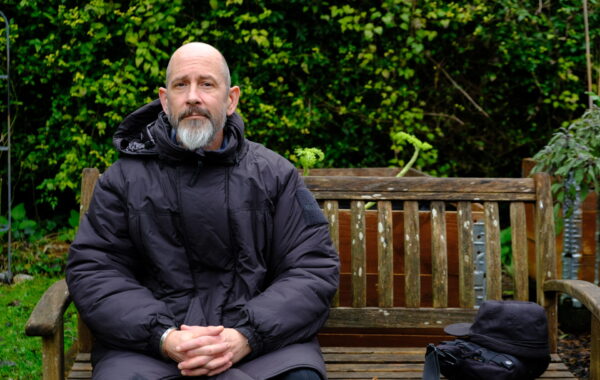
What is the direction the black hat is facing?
to the viewer's left

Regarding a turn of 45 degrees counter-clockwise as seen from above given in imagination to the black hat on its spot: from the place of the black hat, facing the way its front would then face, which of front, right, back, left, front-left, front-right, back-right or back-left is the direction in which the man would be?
front-right

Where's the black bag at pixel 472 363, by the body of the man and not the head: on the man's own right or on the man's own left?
on the man's own left

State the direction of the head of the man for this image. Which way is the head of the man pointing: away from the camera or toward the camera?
toward the camera

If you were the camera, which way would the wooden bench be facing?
facing the viewer

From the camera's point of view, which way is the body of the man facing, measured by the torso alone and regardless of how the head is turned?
toward the camera

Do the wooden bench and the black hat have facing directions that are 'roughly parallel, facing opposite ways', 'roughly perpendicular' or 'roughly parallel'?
roughly perpendicular
